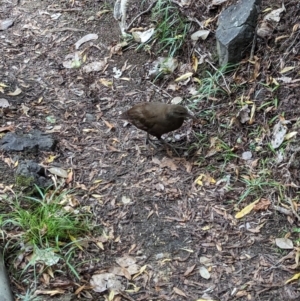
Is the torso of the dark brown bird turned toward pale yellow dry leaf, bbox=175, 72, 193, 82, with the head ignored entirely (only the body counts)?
no

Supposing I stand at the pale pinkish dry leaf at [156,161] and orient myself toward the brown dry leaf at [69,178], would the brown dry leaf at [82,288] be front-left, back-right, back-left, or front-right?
front-left

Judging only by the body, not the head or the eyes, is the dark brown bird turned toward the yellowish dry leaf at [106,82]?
no

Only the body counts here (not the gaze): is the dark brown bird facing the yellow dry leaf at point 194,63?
no

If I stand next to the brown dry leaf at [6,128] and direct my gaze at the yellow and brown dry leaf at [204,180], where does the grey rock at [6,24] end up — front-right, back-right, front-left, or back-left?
back-left
